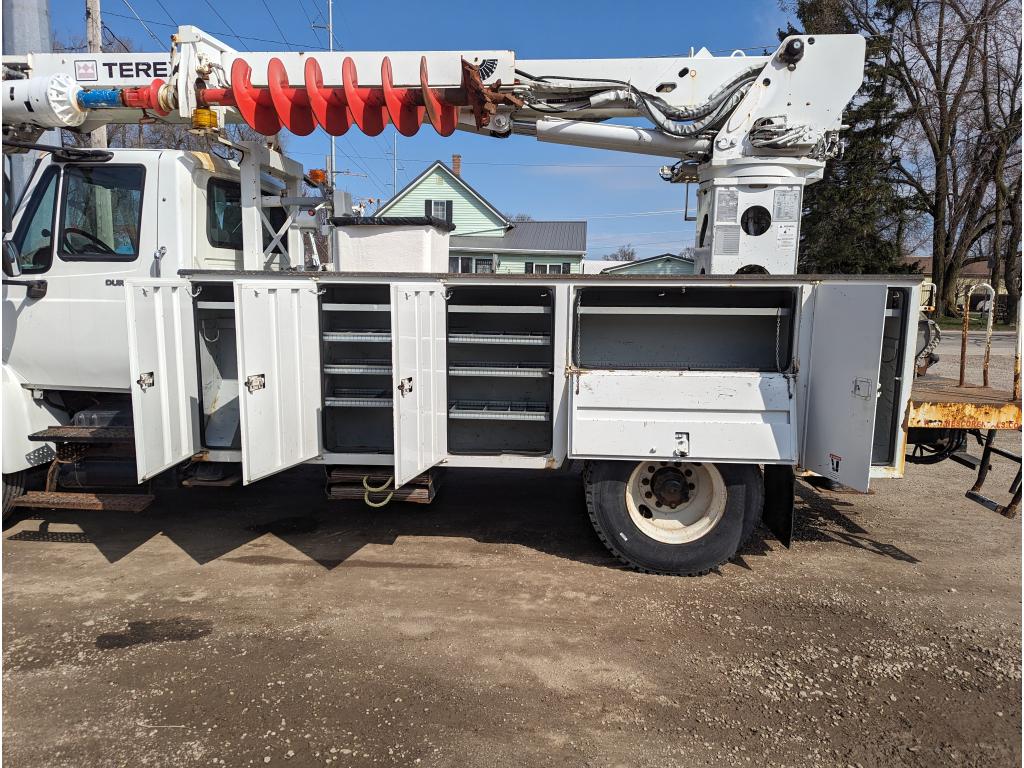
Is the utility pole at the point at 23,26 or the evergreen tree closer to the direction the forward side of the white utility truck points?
the utility pole

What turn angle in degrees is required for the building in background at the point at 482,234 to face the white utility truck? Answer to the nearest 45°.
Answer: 0° — it already faces it

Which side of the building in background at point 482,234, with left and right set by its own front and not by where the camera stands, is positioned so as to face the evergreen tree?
left

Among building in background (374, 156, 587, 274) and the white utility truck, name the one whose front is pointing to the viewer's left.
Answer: the white utility truck

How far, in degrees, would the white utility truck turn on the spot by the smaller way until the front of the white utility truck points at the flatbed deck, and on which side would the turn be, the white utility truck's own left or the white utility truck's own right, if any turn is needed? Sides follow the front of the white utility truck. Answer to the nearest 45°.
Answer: approximately 180°

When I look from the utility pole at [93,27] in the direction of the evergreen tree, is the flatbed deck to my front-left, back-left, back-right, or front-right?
front-right

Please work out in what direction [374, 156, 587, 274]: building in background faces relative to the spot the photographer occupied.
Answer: facing the viewer

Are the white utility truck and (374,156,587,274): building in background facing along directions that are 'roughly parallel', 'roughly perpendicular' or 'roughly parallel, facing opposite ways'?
roughly perpendicular

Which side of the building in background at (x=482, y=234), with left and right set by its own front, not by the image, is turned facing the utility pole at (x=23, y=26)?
front

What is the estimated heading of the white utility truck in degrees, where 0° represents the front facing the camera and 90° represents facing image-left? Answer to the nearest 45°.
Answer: approximately 90°

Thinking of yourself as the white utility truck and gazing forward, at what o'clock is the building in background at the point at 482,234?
The building in background is roughly at 3 o'clock from the white utility truck.

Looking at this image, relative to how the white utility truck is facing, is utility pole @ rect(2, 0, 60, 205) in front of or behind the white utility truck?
in front

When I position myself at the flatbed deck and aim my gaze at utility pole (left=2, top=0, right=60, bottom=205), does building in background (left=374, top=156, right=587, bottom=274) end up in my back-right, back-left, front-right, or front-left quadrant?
front-right

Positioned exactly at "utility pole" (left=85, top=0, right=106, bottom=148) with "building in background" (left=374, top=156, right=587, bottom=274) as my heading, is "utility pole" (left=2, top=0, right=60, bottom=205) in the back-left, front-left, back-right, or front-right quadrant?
back-right

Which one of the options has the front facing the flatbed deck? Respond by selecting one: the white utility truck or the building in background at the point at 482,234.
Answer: the building in background

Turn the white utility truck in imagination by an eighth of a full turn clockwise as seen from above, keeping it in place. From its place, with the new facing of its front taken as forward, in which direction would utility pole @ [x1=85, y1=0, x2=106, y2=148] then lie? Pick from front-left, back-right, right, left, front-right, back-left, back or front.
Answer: front
